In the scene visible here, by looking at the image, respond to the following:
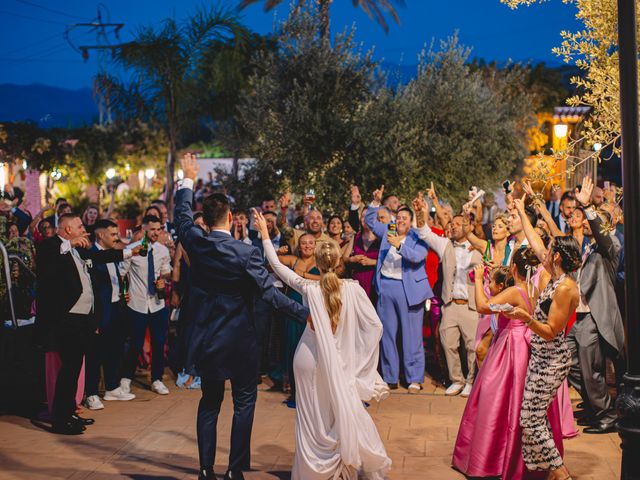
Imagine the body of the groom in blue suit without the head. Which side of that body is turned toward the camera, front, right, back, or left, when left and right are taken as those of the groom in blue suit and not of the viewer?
back

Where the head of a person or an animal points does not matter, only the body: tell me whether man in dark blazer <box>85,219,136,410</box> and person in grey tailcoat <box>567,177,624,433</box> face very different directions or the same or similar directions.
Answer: very different directions

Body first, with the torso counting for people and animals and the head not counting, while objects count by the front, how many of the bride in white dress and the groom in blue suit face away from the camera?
2

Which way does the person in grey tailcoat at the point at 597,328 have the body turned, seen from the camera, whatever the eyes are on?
to the viewer's left

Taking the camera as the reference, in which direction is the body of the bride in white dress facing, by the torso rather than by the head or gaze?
away from the camera

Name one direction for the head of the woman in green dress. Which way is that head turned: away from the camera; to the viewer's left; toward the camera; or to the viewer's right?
toward the camera

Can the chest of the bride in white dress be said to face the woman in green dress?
yes

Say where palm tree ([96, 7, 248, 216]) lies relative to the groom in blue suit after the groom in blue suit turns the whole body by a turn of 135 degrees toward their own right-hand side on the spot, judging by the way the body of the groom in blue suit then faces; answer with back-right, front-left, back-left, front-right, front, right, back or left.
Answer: back-left

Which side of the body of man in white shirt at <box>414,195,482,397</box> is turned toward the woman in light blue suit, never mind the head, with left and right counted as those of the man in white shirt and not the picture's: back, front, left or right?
right

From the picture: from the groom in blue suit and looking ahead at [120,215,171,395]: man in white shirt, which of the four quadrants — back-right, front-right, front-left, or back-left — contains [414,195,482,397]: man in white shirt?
front-right

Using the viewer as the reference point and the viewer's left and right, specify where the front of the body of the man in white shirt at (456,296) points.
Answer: facing the viewer

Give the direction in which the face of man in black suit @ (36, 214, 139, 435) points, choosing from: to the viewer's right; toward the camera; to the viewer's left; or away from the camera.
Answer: to the viewer's right

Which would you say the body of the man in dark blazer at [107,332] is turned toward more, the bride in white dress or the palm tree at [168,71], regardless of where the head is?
the bride in white dress

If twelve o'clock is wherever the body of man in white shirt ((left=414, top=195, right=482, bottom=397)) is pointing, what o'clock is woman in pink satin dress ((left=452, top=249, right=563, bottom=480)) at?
The woman in pink satin dress is roughly at 12 o'clock from the man in white shirt.

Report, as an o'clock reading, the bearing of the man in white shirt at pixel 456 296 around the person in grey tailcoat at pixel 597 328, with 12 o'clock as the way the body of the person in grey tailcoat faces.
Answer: The man in white shirt is roughly at 1 o'clock from the person in grey tailcoat.

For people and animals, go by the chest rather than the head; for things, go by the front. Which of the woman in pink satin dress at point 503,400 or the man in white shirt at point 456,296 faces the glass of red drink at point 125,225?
the woman in pink satin dress
